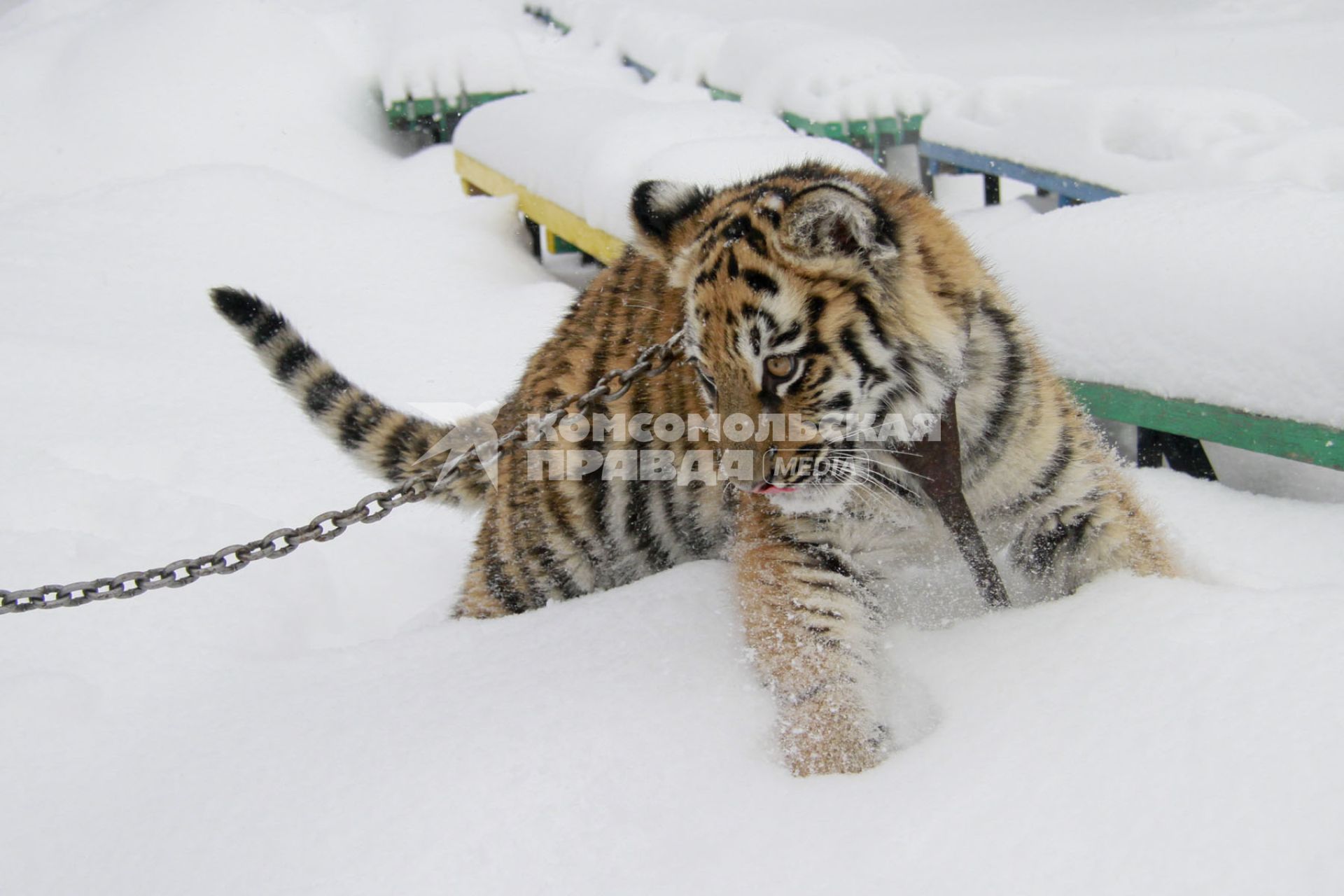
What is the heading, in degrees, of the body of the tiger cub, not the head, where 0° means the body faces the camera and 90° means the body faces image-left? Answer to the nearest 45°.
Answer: approximately 315°

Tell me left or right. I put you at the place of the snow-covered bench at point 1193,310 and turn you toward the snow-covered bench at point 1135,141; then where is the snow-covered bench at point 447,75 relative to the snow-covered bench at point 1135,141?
left

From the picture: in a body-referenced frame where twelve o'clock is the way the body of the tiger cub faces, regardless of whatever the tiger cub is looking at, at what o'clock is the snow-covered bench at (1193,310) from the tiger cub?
The snow-covered bench is roughly at 9 o'clock from the tiger cub.

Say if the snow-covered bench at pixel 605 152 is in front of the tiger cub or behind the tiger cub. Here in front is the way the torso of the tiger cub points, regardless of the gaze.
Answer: behind

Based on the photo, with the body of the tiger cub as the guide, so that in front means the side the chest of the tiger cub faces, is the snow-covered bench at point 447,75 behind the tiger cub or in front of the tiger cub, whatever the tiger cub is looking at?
behind

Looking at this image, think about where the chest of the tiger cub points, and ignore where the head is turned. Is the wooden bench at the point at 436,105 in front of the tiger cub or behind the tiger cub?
behind
